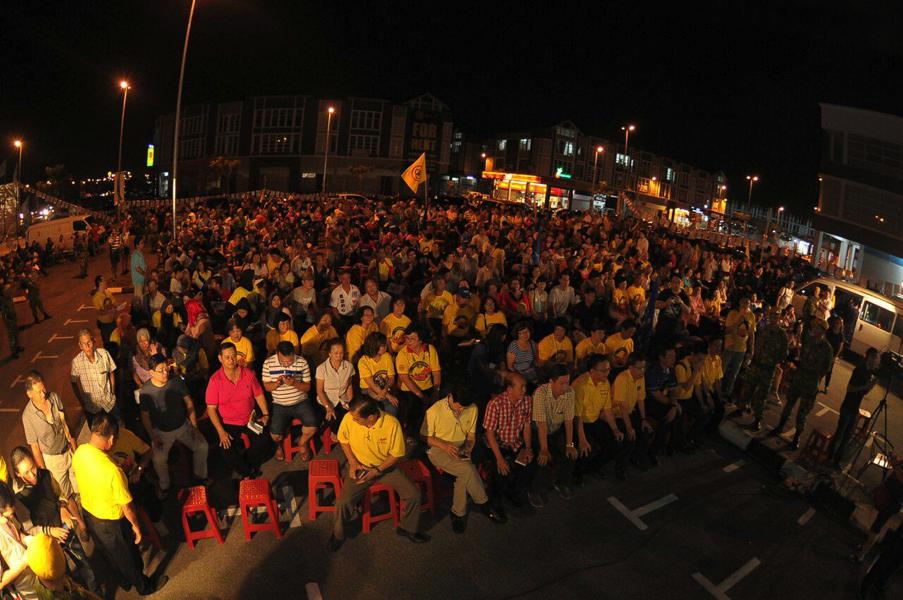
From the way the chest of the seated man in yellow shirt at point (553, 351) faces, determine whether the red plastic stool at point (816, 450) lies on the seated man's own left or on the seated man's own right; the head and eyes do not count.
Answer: on the seated man's own left

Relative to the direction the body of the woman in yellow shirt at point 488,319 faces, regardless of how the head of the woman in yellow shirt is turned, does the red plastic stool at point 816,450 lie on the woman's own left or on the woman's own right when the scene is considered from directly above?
on the woman's own left

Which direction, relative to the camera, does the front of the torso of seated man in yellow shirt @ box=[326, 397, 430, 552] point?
toward the camera

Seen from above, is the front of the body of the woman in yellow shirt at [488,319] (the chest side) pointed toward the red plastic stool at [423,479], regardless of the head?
yes

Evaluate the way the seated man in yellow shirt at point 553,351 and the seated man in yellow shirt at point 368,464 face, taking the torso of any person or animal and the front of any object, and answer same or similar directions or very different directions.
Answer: same or similar directions

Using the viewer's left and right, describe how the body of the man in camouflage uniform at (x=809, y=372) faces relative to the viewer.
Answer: facing the viewer and to the left of the viewer

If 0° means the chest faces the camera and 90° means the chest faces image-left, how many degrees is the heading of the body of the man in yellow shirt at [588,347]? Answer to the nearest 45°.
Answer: approximately 315°

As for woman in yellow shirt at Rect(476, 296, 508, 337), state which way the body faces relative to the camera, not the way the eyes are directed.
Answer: toward the camera

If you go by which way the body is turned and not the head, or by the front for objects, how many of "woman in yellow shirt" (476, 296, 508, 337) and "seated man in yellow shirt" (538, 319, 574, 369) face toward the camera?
2

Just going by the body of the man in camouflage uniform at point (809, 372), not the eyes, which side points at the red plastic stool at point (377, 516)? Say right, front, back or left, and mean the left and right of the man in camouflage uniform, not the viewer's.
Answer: front

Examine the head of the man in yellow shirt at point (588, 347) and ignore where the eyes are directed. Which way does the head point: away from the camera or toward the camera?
toward the camera
